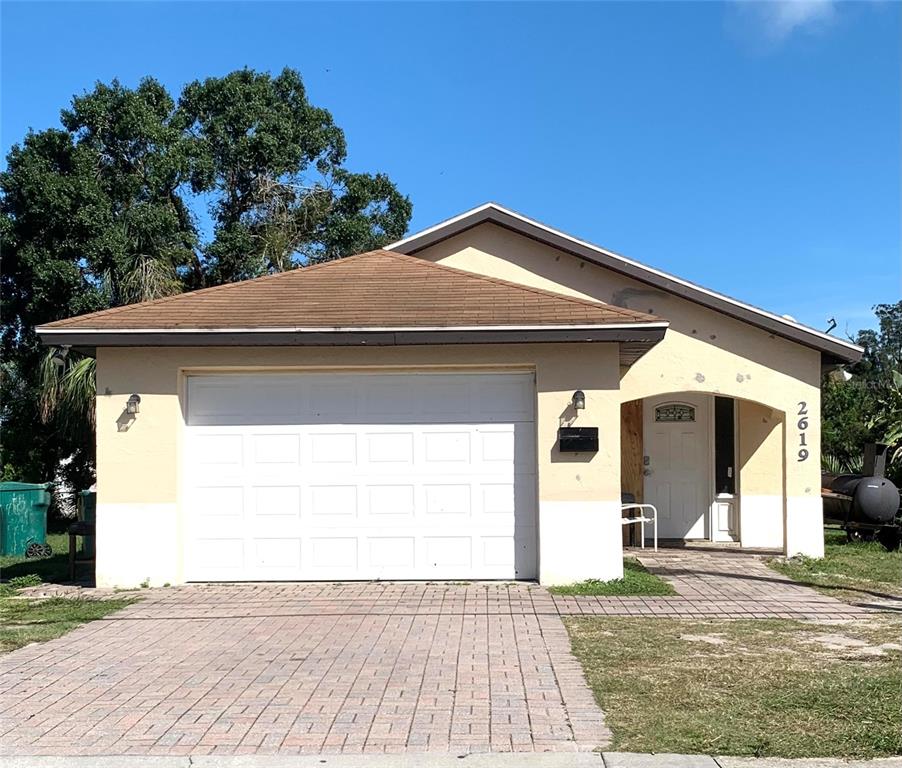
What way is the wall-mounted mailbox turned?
toward the camera

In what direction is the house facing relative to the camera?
toward the camera

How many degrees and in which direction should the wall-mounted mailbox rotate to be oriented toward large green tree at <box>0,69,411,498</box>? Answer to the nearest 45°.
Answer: approximately 135° to its right

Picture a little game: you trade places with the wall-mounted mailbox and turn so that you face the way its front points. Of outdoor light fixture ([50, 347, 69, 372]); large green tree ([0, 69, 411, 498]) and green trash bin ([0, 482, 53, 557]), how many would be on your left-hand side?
0

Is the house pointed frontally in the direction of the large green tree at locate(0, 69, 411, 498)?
no

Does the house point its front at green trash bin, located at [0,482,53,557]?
no

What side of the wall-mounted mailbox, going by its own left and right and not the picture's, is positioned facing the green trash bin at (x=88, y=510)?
right
